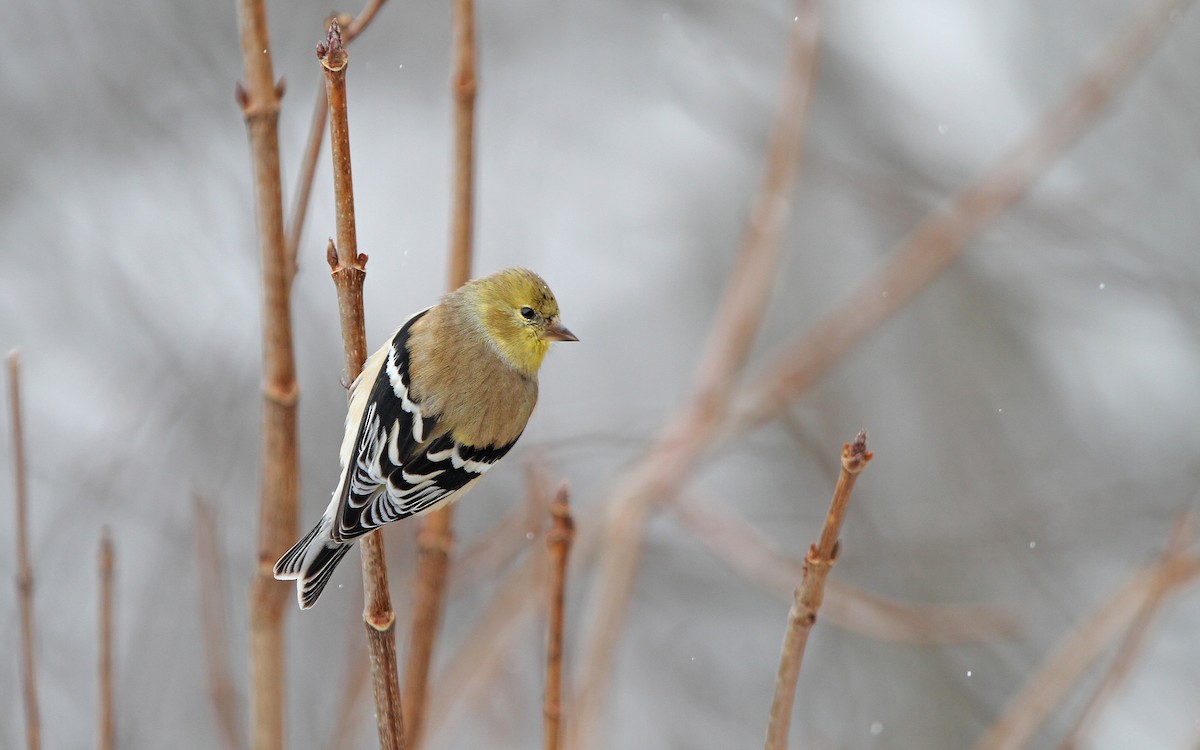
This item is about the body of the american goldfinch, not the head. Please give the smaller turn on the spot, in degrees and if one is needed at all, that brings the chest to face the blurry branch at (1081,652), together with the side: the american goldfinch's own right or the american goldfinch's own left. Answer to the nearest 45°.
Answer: approximately 45° to the american goldfinch's own right

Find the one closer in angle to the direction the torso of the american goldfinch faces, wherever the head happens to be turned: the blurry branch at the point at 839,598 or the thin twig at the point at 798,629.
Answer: the blurry branch

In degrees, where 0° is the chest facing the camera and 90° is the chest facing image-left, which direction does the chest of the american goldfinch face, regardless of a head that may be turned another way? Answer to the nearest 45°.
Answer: approximately 225°

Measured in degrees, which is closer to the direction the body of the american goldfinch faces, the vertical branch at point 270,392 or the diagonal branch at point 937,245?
the diagonal branch

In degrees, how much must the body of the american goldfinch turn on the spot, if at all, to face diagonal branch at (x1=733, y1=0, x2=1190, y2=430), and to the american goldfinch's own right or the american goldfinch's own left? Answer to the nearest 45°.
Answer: approximately 45° to the american goldfinch's own right
